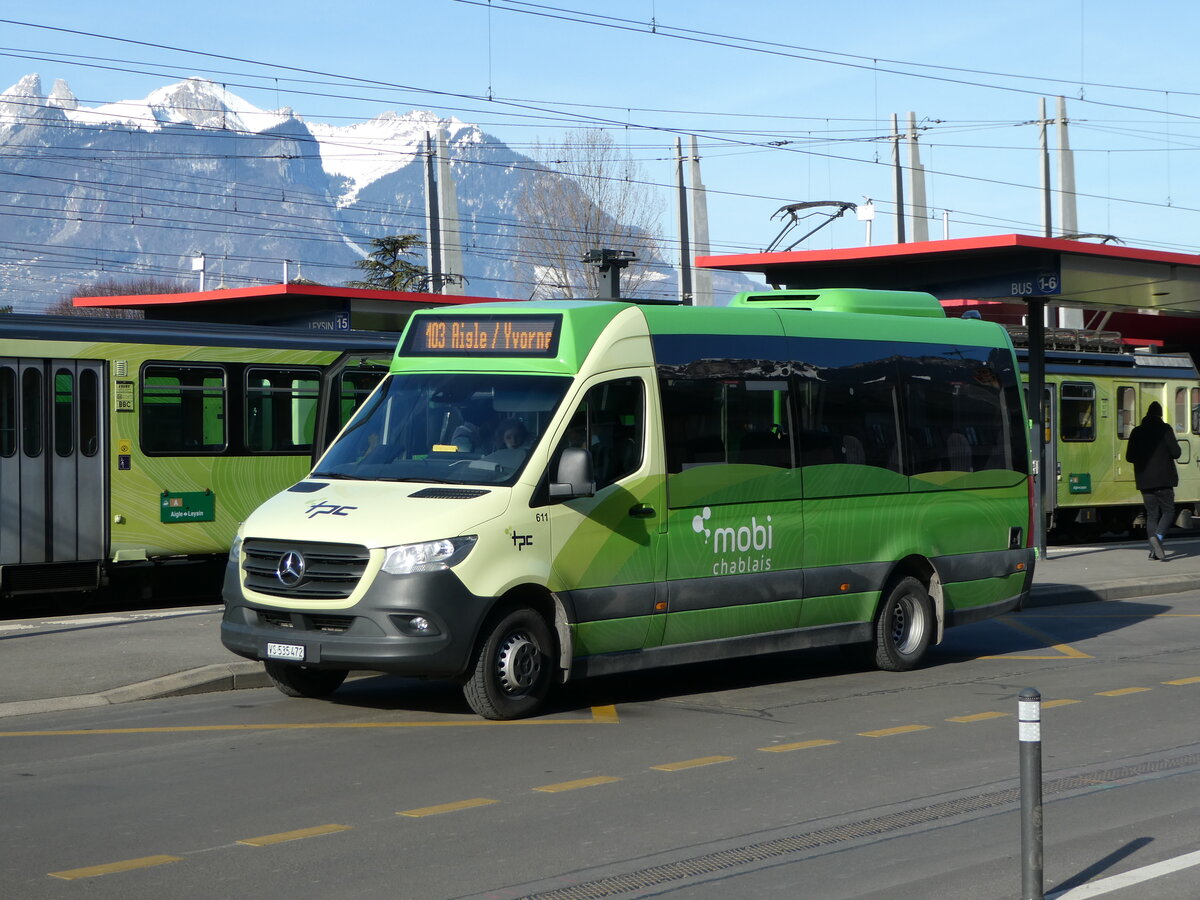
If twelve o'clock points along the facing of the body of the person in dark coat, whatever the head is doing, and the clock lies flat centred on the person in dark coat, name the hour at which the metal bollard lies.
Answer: The metal bollard is roughly at 6 o'clock from the person in dark coat.

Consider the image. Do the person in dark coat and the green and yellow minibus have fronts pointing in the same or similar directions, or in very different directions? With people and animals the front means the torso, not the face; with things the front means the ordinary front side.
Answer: very different directions

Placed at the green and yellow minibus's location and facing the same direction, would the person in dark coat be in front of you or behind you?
behind

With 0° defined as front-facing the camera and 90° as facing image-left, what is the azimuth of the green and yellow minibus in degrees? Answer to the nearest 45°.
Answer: approximately 45°

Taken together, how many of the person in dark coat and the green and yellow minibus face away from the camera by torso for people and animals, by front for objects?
1

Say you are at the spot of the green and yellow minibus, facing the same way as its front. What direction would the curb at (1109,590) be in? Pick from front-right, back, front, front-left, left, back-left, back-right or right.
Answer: back

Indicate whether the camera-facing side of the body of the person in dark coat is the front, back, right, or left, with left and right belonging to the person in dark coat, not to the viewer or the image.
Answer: back

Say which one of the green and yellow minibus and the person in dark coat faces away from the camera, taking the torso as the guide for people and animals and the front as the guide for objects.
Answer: the person in dark coat

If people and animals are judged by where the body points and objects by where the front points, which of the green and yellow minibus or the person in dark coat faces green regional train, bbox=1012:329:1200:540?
the person in dark coat

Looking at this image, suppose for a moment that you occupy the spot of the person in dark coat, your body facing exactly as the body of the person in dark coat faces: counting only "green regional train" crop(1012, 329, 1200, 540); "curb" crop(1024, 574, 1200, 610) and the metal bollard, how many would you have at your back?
2

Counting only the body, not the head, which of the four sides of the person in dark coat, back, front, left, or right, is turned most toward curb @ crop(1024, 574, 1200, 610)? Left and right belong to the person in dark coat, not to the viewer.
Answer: back
